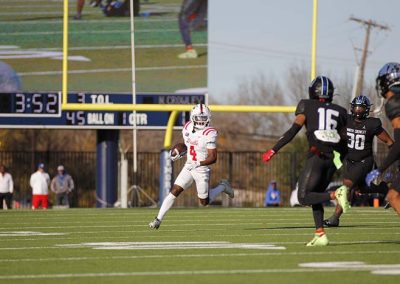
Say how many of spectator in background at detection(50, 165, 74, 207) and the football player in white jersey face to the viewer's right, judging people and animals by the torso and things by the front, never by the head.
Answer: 0

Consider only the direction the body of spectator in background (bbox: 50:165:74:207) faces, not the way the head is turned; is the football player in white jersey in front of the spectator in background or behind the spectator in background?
in front

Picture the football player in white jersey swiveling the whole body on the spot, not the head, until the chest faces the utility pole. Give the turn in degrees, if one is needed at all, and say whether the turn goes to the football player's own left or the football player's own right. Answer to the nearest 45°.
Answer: approximately 135° to the football player's own right

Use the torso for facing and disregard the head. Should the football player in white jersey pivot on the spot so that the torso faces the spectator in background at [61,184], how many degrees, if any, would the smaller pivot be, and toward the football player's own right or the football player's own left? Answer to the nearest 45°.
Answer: approximately 135° to the football player's own right

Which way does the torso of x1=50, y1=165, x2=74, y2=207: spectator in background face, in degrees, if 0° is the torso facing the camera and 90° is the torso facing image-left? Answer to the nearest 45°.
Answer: approximately 0°

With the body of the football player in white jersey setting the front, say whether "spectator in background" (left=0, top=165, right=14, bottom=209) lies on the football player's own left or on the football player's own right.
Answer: on the football player's own right

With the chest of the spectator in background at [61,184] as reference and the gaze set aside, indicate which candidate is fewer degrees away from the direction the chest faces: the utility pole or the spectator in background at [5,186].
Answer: the spectator in background

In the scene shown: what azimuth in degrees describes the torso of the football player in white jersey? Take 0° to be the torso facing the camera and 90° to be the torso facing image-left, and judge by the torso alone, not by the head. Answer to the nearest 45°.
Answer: approximately 45°
